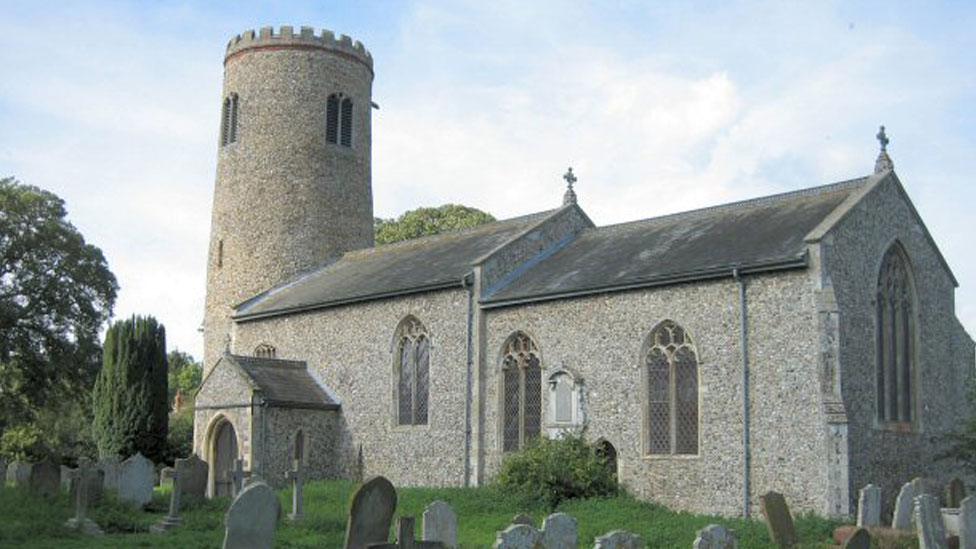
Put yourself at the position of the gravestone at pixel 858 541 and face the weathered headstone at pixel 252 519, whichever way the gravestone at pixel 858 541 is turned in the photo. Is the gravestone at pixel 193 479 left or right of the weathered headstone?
right

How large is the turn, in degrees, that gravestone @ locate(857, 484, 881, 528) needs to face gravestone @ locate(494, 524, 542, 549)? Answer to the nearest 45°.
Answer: approximately 90° to its right

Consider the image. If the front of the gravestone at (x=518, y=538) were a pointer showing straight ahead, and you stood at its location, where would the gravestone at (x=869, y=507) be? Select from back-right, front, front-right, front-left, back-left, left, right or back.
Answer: left

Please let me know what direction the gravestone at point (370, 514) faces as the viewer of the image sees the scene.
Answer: facing the viewer and to the right of the viewer

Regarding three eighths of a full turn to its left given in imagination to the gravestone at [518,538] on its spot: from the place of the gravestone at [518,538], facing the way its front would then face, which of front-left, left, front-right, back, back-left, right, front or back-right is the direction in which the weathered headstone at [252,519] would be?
left

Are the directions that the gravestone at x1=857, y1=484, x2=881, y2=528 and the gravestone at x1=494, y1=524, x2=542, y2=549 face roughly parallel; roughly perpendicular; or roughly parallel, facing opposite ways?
roughly parallel

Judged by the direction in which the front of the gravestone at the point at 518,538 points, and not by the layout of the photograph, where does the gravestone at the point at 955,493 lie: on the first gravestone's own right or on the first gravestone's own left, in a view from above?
on the first gravestone's own left

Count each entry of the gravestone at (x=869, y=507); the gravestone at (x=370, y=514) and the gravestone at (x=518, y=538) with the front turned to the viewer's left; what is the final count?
0

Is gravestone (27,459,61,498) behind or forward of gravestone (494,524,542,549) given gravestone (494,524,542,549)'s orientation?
behind

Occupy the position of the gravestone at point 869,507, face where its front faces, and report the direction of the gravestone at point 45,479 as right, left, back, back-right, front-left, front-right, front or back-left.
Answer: back-right

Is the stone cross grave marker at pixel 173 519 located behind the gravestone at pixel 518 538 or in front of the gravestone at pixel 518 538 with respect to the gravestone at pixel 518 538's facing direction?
behind

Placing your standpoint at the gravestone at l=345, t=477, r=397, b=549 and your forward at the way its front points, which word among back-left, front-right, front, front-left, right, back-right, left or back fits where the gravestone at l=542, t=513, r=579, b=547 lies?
front-left

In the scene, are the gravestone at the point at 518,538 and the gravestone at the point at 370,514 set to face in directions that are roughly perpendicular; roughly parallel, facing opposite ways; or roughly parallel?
roughly parallel

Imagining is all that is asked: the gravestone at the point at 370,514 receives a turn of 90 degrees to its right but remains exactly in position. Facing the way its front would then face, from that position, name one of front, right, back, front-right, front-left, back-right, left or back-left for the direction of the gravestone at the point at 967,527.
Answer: back-left
